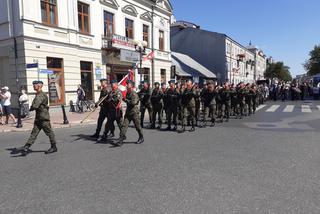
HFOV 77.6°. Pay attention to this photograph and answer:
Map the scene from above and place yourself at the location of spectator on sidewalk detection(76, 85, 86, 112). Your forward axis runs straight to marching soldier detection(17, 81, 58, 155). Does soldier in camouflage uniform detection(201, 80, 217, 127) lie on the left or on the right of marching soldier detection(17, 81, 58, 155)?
left

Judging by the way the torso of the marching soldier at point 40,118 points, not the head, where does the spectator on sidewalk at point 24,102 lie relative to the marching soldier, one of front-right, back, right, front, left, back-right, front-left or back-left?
right

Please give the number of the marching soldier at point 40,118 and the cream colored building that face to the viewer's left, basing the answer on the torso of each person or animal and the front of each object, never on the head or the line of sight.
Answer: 1

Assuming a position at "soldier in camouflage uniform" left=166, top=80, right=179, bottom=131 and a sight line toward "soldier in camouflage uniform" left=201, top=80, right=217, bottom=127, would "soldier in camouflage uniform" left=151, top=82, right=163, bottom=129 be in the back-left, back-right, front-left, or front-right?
back-left

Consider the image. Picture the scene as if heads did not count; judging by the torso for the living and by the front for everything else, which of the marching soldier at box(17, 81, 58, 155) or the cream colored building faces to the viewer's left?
the marching soldier

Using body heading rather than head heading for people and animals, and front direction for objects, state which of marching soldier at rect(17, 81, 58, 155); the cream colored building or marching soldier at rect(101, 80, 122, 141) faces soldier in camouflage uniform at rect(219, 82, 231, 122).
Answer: the cream colored building

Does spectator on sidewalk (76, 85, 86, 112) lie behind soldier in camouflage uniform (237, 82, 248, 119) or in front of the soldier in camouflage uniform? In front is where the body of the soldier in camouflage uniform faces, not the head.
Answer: in front

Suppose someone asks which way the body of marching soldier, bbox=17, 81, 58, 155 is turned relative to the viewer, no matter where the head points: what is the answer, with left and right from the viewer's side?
facing to the left of the viewer

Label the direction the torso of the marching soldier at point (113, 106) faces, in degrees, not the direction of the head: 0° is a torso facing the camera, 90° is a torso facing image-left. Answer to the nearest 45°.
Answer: approximately 45°
